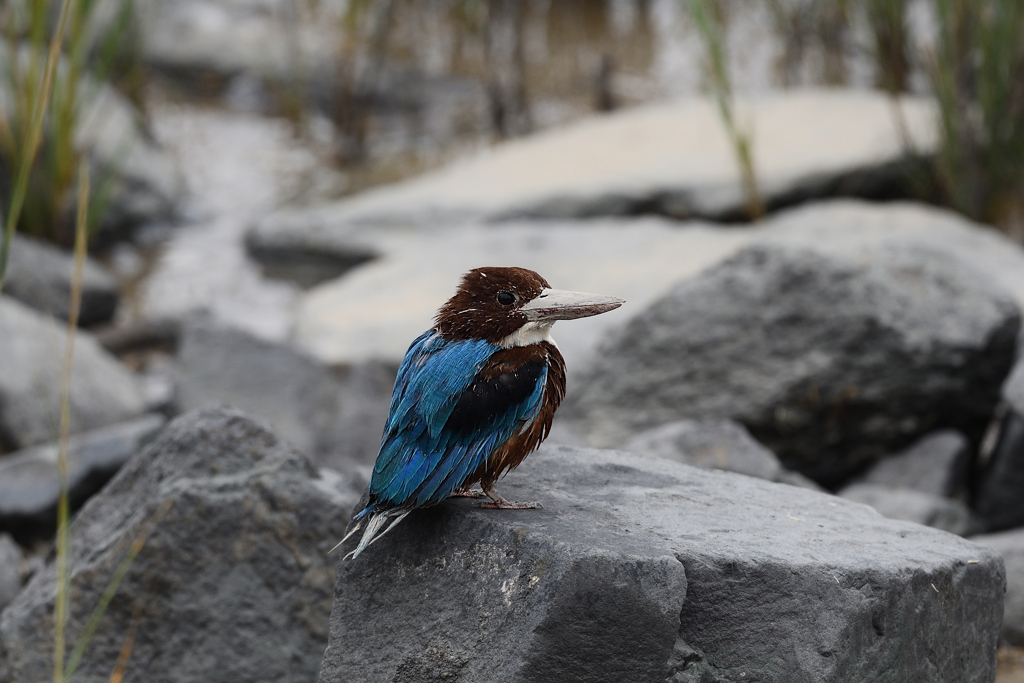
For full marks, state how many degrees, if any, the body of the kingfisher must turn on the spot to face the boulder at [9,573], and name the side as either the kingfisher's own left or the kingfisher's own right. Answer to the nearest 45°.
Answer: approximately 135° to the kingfisher's own left

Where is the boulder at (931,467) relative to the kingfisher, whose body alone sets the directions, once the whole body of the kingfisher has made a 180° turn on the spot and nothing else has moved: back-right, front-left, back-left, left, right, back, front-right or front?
back-right

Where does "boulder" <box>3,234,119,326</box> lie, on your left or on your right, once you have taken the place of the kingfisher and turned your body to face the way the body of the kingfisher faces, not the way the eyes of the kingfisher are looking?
on your left

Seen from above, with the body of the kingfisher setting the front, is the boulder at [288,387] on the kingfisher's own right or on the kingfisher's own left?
on the kingfisher's own left

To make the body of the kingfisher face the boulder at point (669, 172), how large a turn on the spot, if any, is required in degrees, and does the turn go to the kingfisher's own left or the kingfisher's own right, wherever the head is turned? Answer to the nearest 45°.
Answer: approximately 90° to the kingfisher's own left

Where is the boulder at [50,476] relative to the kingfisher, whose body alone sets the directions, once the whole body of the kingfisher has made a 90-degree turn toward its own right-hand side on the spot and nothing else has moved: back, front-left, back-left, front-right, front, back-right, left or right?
back-right

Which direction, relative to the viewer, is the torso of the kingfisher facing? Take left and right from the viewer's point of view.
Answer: facing to the right of the viewer

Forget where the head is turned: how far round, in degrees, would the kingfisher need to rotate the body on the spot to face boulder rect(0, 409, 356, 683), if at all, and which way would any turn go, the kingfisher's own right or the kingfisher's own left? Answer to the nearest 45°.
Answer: approximately 135° to the kingfisher's own left
